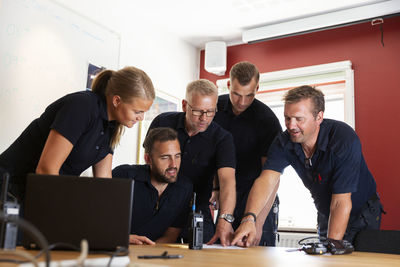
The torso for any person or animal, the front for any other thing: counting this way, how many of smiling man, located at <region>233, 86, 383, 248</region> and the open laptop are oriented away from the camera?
1

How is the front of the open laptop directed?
away from the camera

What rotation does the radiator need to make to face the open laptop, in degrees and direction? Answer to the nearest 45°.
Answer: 0° — it already faces it

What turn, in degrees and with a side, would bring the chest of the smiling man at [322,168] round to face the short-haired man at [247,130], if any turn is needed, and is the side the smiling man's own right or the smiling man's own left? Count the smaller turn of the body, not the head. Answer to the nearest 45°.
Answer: approximately 90° to the smiling man's own right

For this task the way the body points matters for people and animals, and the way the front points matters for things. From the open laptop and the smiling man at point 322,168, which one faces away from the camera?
the open laptop

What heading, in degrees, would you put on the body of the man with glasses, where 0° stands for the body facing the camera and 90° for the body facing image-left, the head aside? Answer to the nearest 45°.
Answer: approximately 0°

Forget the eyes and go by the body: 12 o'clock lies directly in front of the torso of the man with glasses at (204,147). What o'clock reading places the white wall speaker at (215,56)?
The white wall speaker is roughly at 6 o'clock from the man with glasses.
